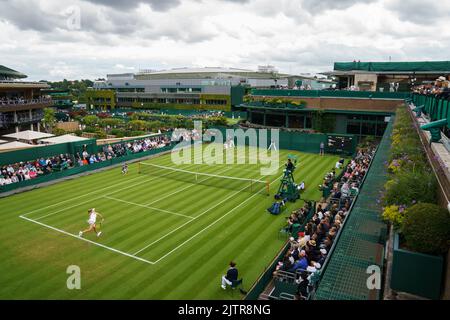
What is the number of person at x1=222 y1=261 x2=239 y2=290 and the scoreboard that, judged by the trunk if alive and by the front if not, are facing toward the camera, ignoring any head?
1

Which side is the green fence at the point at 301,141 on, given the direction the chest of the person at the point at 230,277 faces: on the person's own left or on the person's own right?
on the person's own right

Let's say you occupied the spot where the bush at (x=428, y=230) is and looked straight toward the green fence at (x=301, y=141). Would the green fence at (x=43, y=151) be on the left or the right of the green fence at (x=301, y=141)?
left

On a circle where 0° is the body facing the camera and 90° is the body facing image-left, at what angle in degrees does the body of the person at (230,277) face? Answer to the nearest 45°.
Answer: approximately 135°

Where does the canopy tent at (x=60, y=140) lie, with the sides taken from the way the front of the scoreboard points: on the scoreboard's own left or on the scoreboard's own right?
on the scoreboard's own right

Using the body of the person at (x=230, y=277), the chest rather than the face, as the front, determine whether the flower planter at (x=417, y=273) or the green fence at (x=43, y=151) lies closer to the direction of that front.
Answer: the green fence
